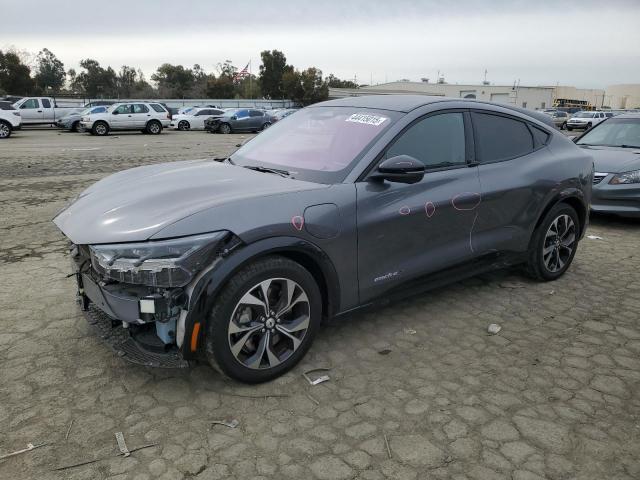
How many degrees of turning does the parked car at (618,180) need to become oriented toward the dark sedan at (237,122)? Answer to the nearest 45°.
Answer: approximately 90° to its right

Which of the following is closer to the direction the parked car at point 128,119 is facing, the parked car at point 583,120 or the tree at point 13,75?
the tree

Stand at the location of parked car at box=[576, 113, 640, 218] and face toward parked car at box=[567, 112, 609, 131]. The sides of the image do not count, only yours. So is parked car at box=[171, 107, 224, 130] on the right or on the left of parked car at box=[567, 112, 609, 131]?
left

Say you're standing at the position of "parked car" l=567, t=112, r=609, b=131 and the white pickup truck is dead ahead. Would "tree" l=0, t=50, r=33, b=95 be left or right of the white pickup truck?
right

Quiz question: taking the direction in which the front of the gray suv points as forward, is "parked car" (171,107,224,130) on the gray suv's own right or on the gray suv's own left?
on the gray suv's own right

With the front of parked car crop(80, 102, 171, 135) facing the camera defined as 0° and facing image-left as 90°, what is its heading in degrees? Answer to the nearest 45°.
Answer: approximately 90°
